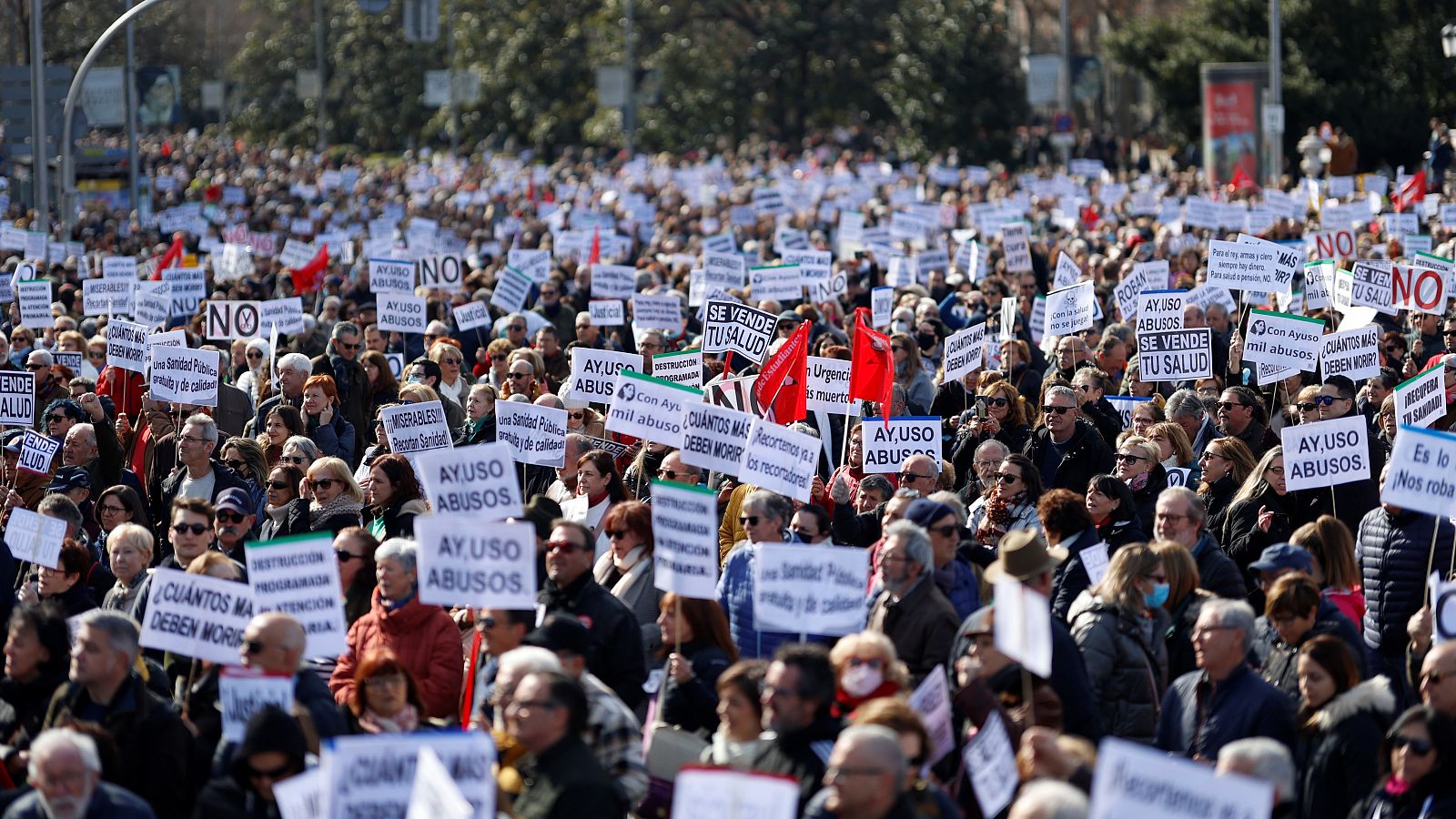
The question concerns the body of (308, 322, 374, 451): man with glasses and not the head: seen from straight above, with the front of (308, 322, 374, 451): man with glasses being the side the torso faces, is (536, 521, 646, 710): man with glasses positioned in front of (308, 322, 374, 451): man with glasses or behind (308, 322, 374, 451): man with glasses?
in front

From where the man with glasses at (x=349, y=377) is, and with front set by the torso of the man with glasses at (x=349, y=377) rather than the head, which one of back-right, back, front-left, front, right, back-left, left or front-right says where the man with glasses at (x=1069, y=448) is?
front

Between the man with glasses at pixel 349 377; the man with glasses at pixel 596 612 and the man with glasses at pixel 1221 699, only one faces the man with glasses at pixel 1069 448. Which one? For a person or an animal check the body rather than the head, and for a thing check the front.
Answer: the man with glasses at pixel 349 377

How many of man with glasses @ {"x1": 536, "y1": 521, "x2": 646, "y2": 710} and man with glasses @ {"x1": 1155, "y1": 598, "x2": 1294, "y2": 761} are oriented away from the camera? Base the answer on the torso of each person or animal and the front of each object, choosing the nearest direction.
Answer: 0

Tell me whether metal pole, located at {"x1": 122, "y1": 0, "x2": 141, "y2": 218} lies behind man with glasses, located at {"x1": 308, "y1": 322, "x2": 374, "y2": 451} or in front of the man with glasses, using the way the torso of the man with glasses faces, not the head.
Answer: behind

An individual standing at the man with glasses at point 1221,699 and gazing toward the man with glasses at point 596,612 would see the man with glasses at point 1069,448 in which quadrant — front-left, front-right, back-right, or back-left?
front-right

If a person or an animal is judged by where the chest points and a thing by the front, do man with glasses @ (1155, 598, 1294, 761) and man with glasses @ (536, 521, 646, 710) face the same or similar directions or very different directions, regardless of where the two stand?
same or similar directions

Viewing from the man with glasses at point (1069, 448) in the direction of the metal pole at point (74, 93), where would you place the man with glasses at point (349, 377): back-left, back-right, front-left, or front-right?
front-left

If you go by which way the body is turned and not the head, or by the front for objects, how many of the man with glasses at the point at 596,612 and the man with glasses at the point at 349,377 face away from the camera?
0

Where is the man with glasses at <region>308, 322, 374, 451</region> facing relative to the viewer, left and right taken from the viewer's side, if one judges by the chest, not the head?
facing the viewer and to the right of the viewer

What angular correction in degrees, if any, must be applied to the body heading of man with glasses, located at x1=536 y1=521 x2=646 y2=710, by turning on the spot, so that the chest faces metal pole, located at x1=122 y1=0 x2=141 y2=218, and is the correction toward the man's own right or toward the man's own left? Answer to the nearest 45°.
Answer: approximately 135° to the man's own right
